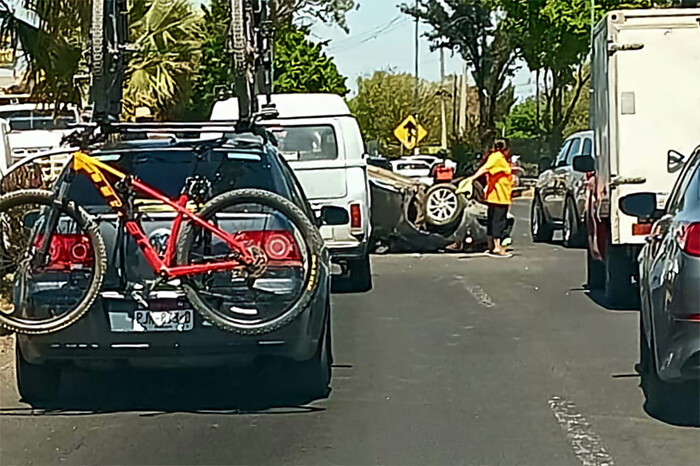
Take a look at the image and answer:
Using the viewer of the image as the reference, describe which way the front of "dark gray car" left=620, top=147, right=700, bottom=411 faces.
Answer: facing away from the viewer

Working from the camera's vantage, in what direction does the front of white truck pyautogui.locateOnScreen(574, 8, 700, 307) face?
facing away from the viewer

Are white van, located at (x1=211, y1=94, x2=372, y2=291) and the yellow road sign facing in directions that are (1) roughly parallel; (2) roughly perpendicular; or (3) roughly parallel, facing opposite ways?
roughly parallel, facing opposite ways

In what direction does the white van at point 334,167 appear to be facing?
away from the camera

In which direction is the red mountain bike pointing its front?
to the viewer's left

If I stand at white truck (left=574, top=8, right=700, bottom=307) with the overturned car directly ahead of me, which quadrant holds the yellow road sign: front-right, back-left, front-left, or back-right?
front-right

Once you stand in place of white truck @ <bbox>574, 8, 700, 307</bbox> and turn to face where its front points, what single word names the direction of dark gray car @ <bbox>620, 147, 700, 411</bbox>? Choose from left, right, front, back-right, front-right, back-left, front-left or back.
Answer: back

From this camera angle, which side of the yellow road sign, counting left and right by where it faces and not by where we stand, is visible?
front

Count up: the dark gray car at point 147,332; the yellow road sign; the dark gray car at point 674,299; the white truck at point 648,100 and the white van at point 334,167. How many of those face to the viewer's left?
0

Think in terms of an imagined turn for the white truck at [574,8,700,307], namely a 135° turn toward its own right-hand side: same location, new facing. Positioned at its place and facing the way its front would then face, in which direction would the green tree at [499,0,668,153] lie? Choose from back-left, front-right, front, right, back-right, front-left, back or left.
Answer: back-left

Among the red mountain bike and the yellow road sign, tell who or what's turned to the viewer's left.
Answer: the red mountain bike

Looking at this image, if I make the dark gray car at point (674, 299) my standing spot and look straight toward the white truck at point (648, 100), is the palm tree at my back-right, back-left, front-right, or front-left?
front-left

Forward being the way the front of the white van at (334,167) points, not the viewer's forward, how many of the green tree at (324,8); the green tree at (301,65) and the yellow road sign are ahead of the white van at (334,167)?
3

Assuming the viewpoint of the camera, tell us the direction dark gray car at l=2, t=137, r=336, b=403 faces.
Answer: facing away from the viewer
